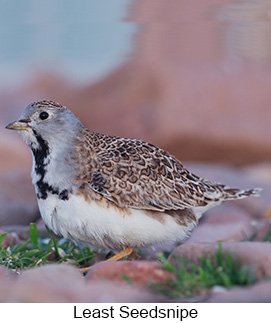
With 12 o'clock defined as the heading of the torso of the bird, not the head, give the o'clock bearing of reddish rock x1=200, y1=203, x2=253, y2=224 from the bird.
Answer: The reddish rock is roughly at 4 o'clock from the bird.

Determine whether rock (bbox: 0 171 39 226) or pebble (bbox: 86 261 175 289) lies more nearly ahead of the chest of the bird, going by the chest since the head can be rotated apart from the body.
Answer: the rock

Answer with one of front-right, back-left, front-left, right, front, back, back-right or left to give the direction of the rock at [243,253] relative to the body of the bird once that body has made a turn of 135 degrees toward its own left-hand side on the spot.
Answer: front

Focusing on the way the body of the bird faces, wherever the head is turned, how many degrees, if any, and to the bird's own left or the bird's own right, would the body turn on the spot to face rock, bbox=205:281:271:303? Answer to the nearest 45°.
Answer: approximately 135° to the bird's own left

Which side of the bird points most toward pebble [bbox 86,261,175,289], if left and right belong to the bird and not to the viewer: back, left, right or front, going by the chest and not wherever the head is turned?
left

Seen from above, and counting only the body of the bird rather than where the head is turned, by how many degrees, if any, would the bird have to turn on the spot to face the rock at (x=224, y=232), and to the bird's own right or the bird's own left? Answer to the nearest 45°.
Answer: approximately 135° to the bird's own right

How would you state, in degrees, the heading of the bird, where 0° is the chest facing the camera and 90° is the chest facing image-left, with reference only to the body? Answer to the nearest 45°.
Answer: approximately 90°

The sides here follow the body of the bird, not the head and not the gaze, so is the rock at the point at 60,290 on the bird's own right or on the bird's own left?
on the bird's own left
